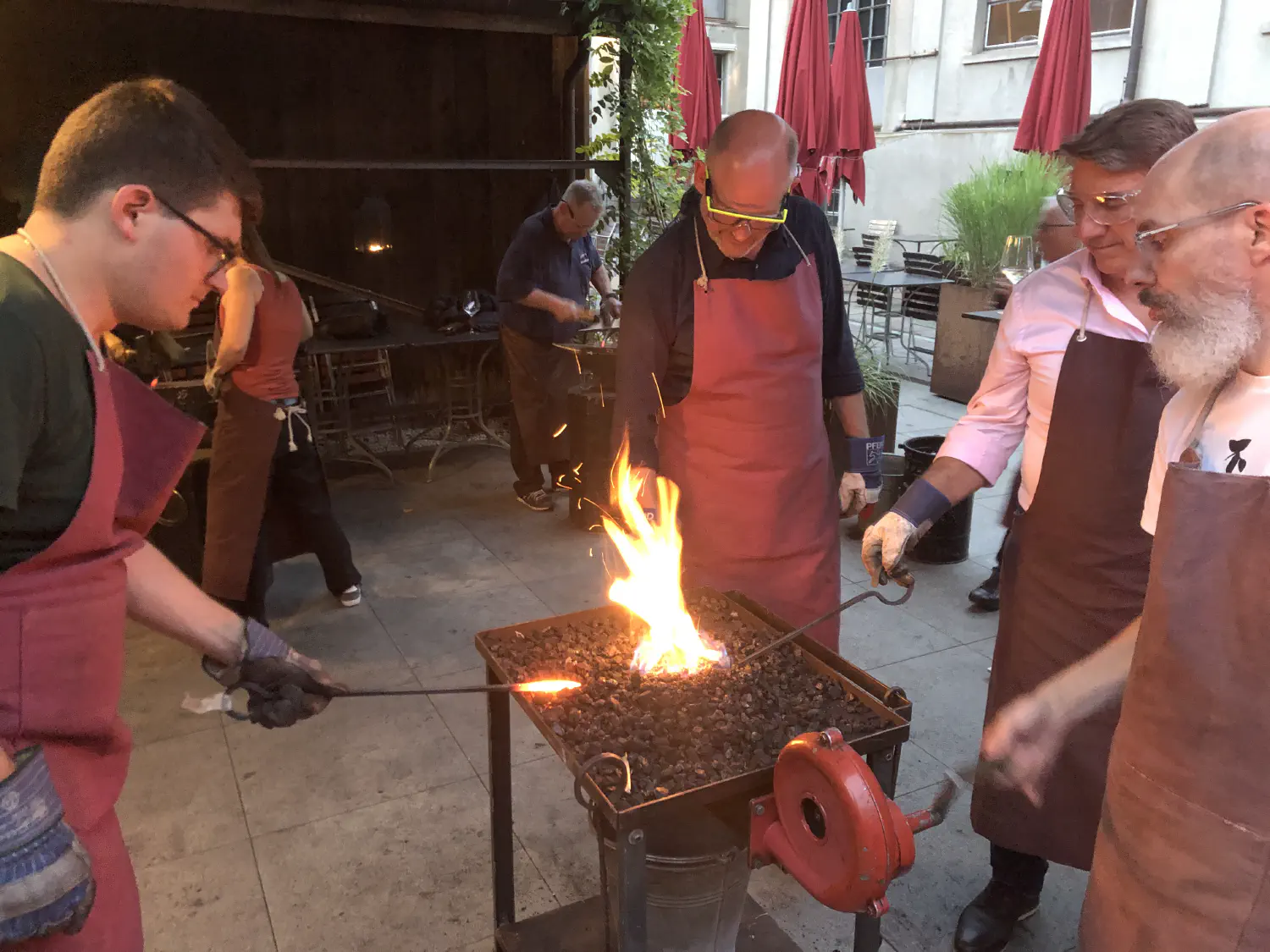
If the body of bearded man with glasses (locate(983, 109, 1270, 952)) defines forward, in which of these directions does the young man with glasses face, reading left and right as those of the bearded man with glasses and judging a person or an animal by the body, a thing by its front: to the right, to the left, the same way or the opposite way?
the opposite way

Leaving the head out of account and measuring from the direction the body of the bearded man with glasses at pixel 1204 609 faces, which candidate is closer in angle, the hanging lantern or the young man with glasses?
the young man with glasses

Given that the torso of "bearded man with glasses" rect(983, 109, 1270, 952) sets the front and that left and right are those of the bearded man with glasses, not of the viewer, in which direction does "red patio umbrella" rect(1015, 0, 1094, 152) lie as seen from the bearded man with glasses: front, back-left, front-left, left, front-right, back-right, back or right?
back-right

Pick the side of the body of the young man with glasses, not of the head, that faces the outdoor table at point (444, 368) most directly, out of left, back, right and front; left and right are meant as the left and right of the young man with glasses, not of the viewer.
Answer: left

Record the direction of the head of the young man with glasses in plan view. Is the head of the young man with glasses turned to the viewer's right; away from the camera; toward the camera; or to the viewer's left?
to the viewer's right

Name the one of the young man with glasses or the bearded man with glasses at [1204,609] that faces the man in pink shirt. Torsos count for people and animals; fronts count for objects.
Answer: the young man with glasses

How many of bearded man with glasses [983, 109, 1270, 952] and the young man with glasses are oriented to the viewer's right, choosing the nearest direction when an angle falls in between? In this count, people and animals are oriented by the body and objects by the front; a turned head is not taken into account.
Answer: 1

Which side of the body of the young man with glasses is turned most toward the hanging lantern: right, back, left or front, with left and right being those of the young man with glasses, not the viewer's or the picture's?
left

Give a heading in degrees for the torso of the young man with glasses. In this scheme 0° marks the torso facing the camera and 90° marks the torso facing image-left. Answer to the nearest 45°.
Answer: approximately 270°

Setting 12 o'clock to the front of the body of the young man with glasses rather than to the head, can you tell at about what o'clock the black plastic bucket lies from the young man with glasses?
The black plastic bucket is roughly at 11 o'clock from the young man with glasses.

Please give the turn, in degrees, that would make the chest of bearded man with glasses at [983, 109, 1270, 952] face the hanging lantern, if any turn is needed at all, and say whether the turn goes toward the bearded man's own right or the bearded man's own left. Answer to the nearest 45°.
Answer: approximately 90° to the bearded man's own right
